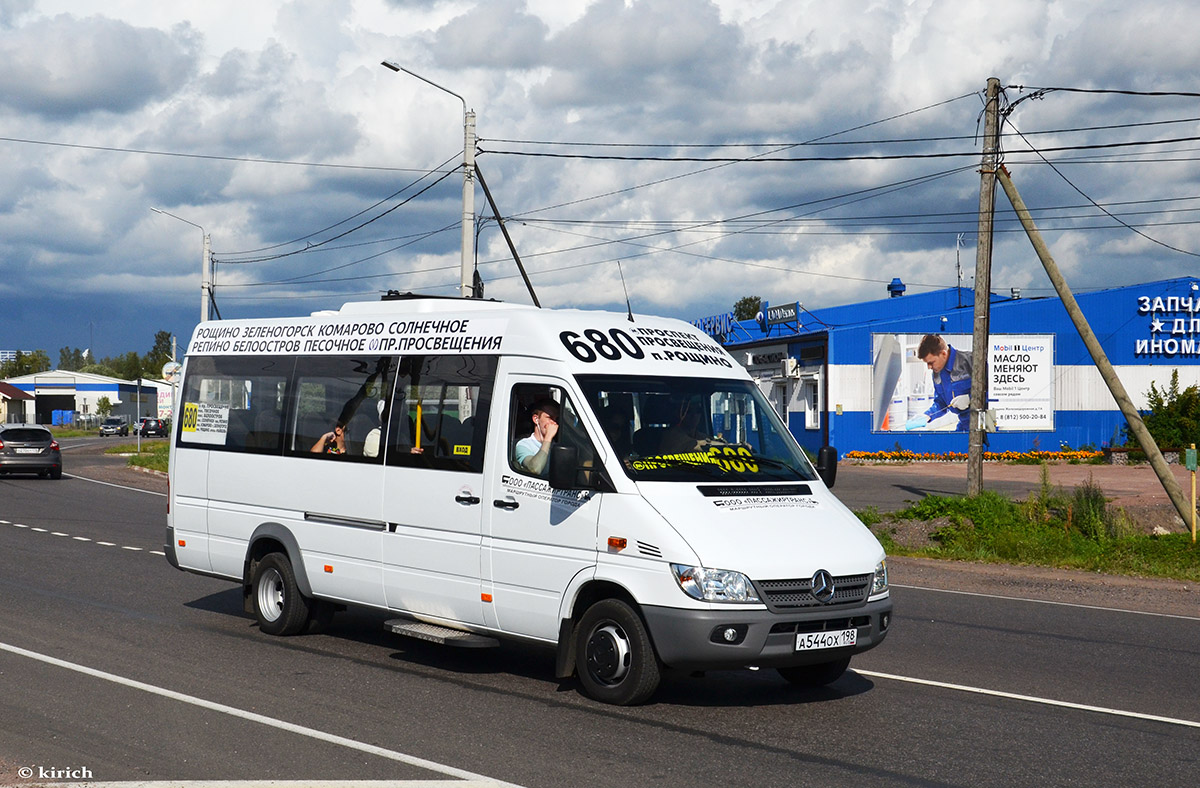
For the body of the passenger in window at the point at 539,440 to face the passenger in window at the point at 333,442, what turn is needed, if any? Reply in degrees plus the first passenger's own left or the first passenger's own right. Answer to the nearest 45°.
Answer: approximately 180°

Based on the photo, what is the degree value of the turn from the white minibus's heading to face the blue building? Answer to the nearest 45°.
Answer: approximately 90° to its left

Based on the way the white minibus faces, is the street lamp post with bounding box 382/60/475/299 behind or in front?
behind

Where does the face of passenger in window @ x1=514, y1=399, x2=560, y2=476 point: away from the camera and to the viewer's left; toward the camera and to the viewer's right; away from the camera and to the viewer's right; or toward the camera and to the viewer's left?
toward the camera and to the viewer's right

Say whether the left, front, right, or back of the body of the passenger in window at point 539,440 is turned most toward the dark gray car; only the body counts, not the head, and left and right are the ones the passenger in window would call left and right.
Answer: back

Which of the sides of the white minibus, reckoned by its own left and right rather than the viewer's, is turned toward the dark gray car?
back

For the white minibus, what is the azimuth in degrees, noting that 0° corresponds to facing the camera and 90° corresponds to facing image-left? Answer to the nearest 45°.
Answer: approximately 315°

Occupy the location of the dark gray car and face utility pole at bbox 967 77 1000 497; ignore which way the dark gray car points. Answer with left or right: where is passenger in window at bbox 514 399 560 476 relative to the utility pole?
right

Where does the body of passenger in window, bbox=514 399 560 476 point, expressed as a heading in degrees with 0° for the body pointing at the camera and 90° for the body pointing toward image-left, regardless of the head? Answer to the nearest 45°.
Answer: approximately 315°

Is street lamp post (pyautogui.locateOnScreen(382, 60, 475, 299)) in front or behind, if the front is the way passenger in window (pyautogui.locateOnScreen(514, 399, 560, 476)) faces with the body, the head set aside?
behind
